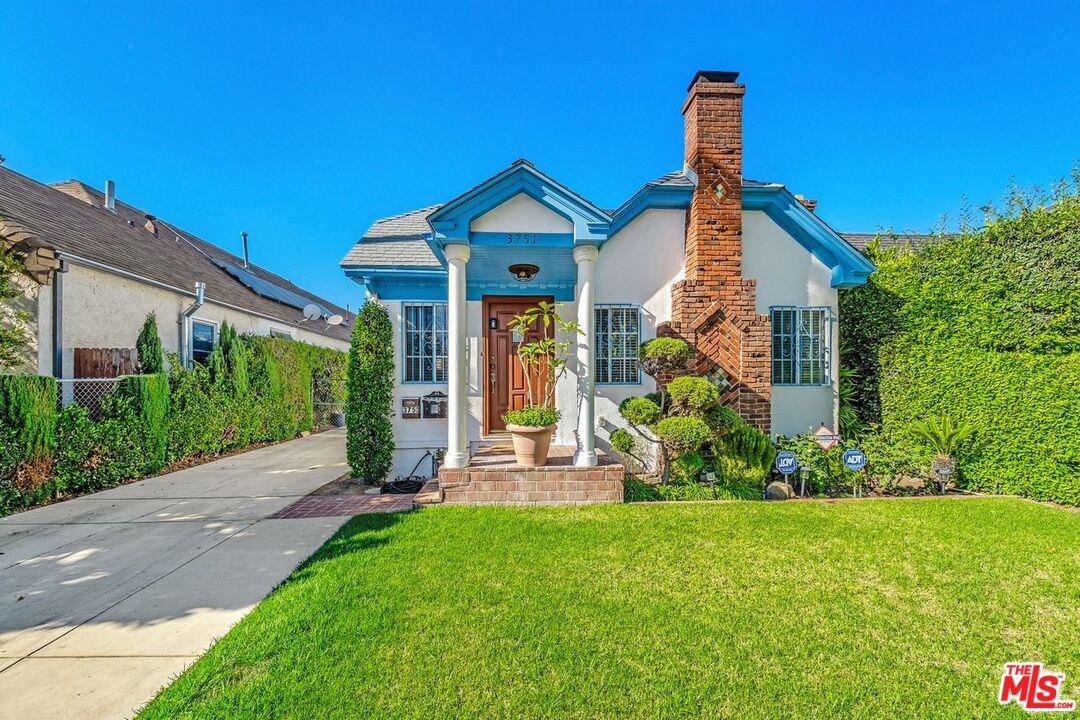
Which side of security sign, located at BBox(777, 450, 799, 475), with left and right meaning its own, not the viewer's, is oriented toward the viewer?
front

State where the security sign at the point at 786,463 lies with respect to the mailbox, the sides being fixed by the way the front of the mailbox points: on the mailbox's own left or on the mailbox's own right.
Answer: on the mailbox's own left

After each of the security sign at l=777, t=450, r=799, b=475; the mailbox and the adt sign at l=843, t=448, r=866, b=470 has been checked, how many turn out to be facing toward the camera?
3

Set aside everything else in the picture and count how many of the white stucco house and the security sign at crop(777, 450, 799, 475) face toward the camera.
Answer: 2

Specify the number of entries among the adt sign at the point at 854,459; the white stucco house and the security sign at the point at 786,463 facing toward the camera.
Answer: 3

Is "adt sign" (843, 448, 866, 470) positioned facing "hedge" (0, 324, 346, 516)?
no

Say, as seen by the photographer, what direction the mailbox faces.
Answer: facing the viewer

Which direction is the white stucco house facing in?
toward the camera

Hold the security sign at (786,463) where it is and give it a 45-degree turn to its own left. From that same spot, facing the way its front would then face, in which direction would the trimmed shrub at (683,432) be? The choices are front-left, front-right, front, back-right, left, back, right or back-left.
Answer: right

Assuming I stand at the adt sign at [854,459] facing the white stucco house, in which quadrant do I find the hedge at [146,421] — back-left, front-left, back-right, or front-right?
front-left

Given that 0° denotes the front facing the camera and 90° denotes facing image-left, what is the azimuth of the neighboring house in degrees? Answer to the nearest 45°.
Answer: approximately 45°

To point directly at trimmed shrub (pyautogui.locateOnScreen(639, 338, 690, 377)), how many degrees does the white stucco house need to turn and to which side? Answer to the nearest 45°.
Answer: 0° — it already faces it

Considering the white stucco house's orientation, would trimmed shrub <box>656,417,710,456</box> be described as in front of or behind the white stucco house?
in front
